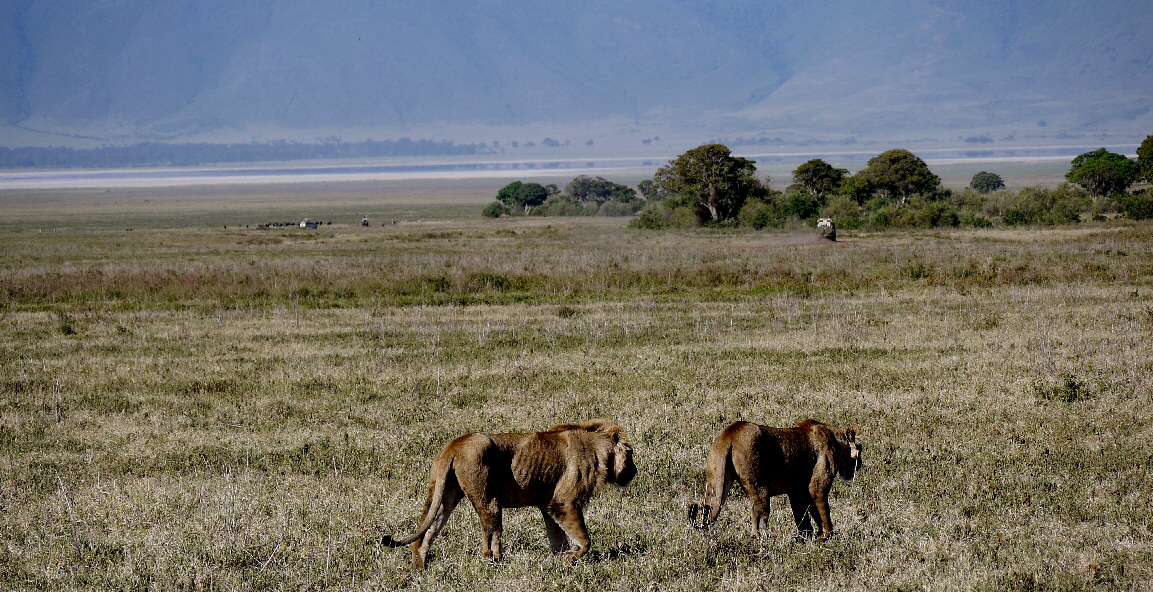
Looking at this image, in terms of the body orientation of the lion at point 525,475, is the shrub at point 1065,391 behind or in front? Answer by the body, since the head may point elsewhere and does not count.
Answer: in front

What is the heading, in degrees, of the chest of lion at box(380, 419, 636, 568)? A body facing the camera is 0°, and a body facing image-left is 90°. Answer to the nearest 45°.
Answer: approximately 270°

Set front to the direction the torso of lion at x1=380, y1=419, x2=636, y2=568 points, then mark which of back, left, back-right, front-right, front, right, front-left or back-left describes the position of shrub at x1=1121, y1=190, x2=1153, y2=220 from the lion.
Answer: front-left

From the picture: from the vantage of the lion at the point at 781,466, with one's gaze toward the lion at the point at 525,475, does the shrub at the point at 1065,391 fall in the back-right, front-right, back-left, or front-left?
back-right

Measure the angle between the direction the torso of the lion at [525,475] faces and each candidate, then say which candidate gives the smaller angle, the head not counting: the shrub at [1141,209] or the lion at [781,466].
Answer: the lion

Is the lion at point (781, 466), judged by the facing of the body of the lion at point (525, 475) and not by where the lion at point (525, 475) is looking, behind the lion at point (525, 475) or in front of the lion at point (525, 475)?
in front

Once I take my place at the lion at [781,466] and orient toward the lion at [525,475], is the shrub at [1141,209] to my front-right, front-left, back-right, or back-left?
back-right
